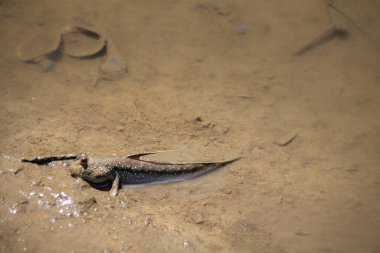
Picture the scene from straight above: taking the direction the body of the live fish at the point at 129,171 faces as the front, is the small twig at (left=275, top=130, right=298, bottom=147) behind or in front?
behind

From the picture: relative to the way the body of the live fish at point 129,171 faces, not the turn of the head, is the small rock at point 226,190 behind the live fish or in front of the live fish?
behind

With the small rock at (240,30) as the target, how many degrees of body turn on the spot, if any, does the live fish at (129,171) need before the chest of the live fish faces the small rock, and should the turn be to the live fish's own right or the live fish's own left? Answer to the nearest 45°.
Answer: approximately 135° to the live fish's own right

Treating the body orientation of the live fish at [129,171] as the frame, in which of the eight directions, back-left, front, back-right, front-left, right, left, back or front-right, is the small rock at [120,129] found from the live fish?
right

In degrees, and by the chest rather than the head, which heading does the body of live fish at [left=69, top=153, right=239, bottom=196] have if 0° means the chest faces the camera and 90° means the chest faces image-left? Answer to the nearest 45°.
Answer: approximately 90°

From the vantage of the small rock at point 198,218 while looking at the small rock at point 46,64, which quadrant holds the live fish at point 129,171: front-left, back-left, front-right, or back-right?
front-left

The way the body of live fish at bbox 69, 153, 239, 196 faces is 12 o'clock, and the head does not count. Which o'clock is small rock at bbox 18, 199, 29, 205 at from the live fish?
The small rock is roughly at 11 o'clock from the live fish.

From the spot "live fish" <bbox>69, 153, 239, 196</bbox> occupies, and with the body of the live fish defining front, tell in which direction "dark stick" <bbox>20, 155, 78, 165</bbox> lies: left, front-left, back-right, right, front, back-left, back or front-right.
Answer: front

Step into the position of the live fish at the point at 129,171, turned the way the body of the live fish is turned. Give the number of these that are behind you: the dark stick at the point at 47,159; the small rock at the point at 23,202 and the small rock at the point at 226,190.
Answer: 1

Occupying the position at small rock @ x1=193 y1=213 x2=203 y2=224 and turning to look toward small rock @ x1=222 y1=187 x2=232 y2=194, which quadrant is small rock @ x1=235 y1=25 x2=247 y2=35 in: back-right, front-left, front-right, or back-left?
front-left

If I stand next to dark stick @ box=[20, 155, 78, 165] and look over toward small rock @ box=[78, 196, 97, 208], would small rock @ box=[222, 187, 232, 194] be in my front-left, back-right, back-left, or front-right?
front-left

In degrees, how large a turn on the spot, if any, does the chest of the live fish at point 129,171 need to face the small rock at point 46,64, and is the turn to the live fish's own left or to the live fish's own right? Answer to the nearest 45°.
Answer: approximately 45° to the live fish's own right

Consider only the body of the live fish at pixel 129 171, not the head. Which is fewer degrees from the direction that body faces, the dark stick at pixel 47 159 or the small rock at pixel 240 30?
the dark stick
